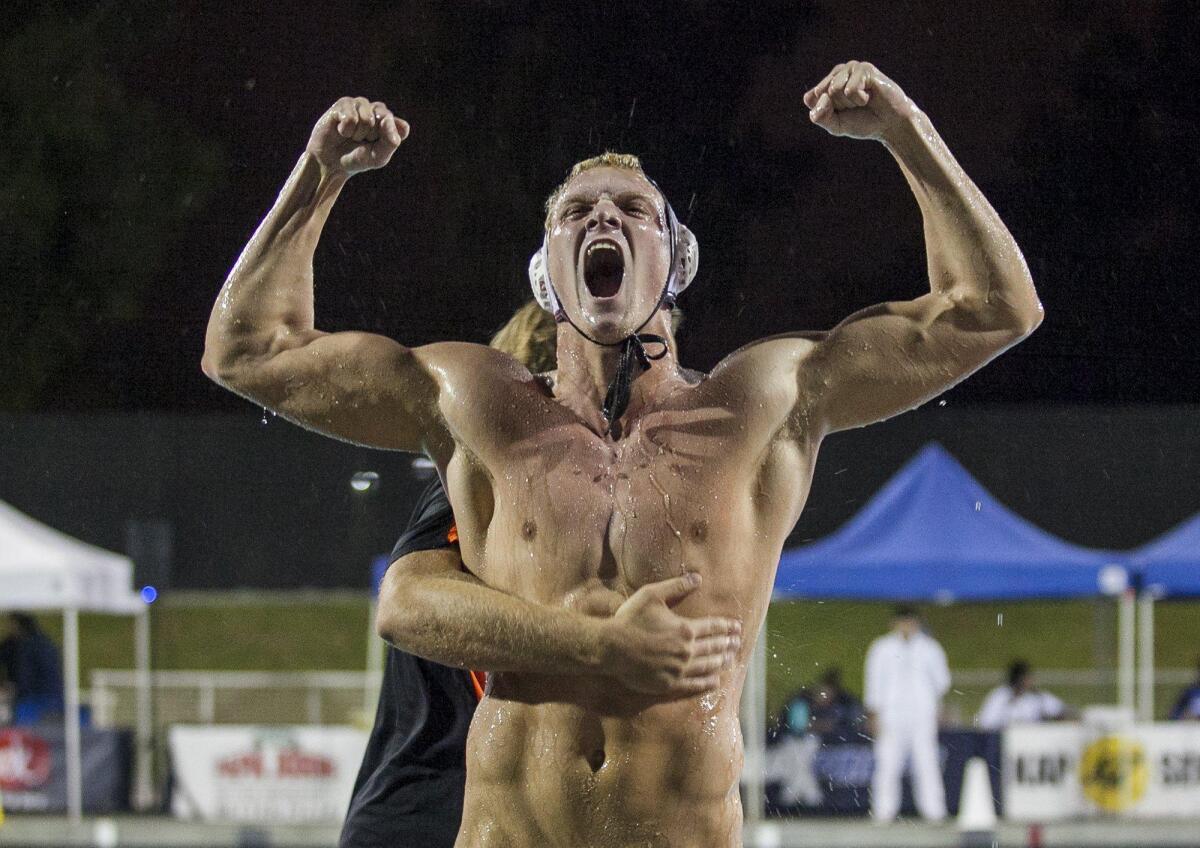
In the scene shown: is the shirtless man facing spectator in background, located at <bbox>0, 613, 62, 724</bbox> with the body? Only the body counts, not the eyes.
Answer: no

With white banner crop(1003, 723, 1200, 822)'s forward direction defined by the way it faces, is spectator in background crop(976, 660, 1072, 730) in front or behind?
behind

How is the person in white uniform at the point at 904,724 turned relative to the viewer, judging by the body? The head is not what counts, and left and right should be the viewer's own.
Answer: facing the viewer

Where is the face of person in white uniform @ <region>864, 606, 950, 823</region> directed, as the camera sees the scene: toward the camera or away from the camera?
toward the camera

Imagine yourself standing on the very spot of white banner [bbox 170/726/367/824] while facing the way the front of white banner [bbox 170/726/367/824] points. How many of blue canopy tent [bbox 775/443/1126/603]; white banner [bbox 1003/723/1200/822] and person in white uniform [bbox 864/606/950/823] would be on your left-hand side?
3

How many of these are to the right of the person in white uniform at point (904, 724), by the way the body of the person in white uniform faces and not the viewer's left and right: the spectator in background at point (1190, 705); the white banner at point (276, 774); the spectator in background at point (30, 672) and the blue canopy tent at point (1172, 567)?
2

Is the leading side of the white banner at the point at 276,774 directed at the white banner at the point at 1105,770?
no

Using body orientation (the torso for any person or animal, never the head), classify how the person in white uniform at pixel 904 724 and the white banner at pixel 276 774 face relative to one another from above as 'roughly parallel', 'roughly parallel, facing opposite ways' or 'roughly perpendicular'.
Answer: roughly parallel

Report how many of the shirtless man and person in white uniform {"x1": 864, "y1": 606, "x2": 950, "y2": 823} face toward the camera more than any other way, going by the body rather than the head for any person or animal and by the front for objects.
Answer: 2

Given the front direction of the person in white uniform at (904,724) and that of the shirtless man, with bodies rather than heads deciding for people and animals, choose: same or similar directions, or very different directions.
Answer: same or similar directions

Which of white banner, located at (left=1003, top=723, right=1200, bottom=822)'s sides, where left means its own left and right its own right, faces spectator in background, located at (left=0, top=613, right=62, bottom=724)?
right

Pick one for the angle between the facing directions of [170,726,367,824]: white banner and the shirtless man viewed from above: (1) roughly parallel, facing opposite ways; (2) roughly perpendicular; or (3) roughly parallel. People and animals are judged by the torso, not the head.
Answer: roughly parallel

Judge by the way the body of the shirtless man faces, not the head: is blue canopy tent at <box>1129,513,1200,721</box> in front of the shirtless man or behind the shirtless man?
behind

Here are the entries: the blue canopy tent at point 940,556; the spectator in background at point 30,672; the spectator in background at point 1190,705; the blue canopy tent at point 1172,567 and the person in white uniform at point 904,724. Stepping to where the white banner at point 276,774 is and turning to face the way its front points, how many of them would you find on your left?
4

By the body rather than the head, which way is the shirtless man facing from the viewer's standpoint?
toward the camera

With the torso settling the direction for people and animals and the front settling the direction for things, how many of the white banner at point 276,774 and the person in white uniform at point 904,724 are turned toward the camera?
2

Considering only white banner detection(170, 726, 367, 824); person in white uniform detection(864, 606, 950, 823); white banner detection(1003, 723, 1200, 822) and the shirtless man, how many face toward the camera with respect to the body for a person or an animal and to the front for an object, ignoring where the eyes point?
4

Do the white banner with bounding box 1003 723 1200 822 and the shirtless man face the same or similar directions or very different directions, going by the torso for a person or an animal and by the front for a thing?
same or similar directions
